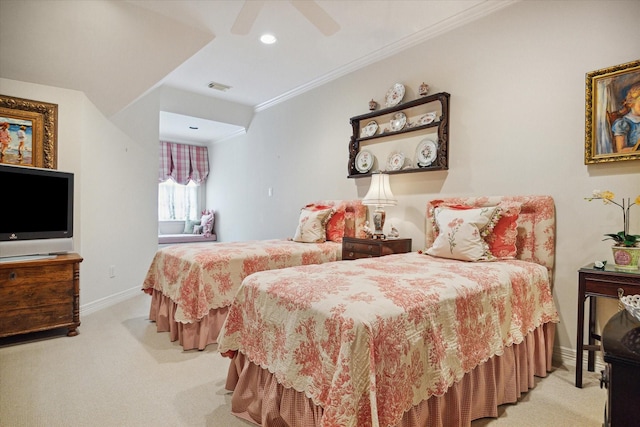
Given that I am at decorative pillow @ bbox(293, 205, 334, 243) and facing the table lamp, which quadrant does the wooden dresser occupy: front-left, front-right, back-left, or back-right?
back-right

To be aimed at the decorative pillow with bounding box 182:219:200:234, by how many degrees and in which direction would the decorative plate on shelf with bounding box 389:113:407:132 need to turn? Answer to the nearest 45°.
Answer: approximately 90° to its right

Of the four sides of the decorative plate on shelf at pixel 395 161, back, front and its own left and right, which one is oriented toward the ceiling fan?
front

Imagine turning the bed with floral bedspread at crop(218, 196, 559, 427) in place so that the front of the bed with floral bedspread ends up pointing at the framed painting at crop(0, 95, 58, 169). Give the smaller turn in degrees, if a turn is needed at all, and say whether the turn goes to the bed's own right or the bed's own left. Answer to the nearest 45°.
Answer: approximately 45° to the bed's own right

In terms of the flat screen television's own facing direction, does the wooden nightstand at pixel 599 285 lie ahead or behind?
ahead

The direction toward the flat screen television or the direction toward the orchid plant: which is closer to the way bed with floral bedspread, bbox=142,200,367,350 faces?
the flat screen television
